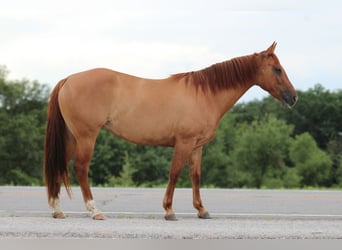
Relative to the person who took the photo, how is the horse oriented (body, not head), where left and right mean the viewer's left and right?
facing to the right of the viewer
